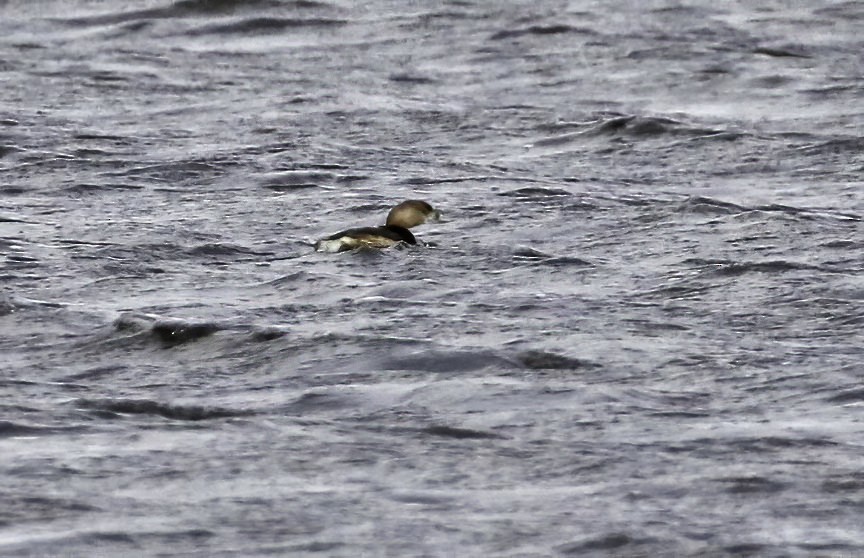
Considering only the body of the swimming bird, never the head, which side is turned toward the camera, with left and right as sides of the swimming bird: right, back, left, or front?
right
